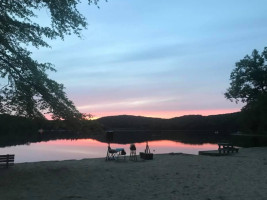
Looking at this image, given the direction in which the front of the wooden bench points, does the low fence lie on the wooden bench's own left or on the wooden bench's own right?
on the wooden bench's own right

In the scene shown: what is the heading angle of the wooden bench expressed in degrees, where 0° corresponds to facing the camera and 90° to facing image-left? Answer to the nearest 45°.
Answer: approximately 180°
